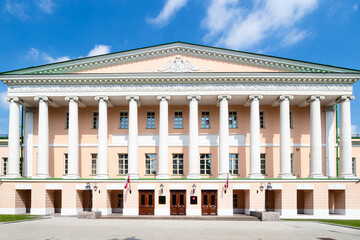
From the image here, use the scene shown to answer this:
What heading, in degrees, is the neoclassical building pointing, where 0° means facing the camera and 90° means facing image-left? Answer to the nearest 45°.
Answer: approximately 0°
